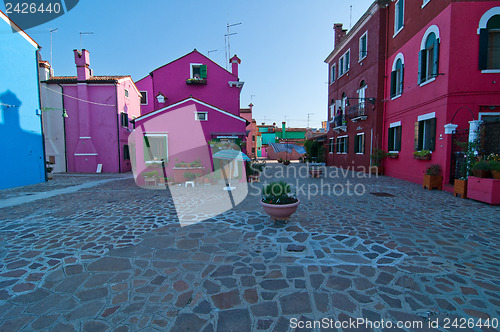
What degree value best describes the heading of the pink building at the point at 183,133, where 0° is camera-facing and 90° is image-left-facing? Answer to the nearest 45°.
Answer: approximately 0°

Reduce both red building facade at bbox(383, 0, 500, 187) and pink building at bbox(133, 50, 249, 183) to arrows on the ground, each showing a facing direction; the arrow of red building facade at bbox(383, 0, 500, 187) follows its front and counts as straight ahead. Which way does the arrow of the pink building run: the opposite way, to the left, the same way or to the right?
to the left

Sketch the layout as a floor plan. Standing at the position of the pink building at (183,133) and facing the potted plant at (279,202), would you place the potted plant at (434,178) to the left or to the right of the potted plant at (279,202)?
left

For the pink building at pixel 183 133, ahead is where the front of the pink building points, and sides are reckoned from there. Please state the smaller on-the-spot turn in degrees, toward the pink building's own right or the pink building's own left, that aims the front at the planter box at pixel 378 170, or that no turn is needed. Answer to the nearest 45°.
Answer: approximately 90° to the pink building's own left

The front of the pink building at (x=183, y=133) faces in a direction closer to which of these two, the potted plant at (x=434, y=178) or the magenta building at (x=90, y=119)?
the potted plant

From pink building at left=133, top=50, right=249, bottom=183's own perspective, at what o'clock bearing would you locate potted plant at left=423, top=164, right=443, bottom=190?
The potted plant is roughly at 10 o'clock from the pink building.

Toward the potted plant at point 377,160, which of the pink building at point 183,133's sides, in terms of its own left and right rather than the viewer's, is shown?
left
